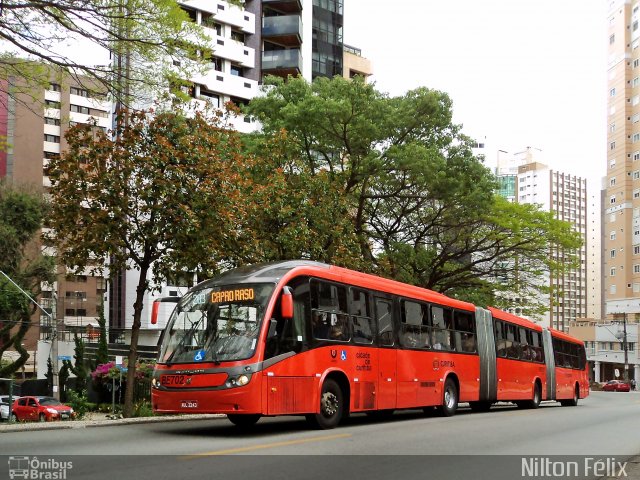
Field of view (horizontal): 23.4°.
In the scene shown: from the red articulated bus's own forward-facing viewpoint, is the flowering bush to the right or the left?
on its right

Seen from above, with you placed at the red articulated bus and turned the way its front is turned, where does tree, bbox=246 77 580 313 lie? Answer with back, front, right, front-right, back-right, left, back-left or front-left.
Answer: back-right

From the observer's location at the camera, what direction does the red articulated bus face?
facing the viewer and to the left of the viewer

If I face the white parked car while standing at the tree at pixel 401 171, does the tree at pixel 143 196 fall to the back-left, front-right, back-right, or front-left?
front-left
